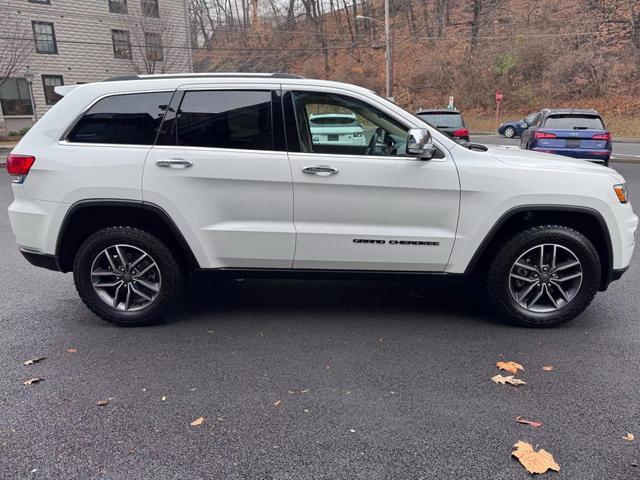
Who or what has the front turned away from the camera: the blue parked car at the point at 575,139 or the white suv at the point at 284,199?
the blue parked car

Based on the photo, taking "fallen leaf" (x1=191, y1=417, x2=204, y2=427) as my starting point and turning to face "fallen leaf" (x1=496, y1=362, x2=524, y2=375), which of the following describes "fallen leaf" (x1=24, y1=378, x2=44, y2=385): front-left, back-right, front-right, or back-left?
back-left

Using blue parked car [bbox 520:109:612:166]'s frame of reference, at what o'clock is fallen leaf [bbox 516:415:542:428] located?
The fallen leaf is roughly at 6 o'clock from the blue parked car.

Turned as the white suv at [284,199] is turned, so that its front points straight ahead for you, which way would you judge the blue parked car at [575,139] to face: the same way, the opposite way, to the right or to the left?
to the left

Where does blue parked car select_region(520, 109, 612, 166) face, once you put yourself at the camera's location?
facing away from the viewer

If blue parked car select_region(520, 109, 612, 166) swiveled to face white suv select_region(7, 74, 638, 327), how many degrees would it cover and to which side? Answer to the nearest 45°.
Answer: approximately 180°

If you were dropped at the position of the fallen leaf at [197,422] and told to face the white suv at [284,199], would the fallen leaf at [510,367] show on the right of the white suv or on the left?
right

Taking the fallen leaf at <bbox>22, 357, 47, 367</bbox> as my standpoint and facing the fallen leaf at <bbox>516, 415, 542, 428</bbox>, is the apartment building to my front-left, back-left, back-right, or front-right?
back-left

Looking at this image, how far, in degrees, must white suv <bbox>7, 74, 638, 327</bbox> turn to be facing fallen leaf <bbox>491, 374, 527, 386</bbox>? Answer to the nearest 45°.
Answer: approximately 45° to its right

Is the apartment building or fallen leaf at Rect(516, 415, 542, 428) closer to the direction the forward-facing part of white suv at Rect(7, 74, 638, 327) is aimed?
the fallen leaf

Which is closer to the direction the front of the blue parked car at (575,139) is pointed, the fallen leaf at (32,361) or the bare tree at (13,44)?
the bare tree

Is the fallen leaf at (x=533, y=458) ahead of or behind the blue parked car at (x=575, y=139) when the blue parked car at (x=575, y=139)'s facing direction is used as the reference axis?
behind

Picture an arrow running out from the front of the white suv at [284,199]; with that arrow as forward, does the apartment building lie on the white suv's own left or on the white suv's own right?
on the white suv's own left

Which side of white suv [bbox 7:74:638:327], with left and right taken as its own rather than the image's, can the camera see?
right

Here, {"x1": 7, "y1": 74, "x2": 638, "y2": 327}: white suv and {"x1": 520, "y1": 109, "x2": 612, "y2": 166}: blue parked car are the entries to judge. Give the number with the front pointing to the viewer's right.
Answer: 1
